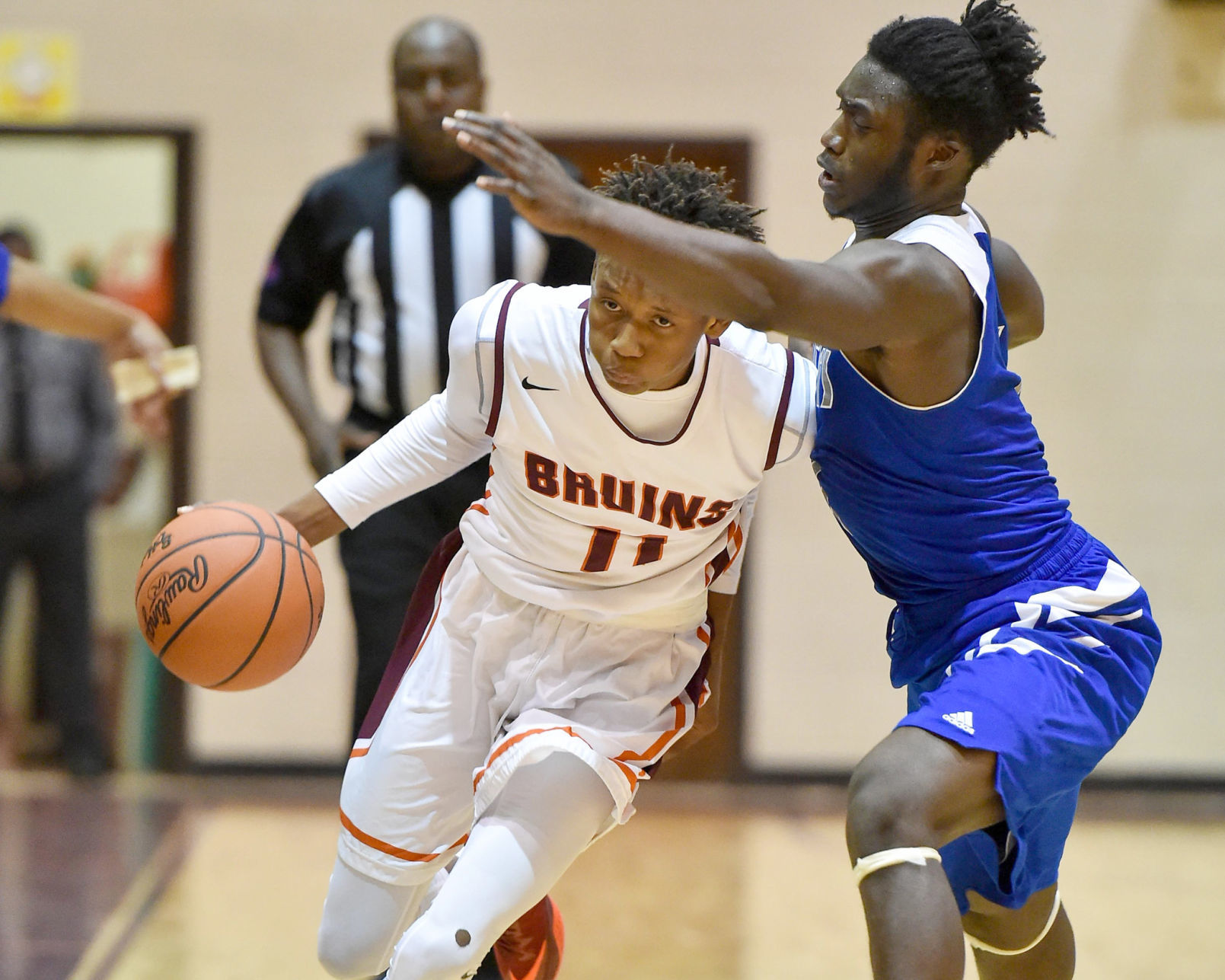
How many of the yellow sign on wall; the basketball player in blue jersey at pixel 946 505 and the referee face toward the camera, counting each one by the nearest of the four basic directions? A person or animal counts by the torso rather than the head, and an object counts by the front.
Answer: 2

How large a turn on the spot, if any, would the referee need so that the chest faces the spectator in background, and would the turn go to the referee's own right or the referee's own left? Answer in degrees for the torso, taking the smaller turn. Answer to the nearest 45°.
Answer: approximately 135° to the referee's own right

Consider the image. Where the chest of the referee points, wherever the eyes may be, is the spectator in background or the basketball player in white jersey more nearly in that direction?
the basketball player in white jersey

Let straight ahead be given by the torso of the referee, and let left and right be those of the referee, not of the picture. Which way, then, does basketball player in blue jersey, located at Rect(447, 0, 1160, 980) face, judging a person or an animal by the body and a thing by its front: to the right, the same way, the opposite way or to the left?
to the right

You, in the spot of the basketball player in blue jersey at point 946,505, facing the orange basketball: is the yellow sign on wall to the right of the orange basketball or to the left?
right

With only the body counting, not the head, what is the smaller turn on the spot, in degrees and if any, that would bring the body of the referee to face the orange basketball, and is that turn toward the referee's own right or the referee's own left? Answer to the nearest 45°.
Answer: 0° — they already face it

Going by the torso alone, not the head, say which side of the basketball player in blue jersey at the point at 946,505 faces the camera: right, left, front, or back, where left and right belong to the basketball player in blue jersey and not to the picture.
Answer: left

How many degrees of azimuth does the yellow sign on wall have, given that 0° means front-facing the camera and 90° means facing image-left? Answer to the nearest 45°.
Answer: approximately 0°

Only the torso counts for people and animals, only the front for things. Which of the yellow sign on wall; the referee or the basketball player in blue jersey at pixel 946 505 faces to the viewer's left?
the basketball player in blue jersey

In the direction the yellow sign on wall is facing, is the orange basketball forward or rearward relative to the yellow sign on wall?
forward

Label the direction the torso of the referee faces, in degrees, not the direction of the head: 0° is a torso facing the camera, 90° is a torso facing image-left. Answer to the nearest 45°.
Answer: approximately 0°

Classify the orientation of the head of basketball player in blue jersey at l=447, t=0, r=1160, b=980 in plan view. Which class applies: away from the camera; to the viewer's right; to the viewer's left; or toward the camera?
to the viewer's left
